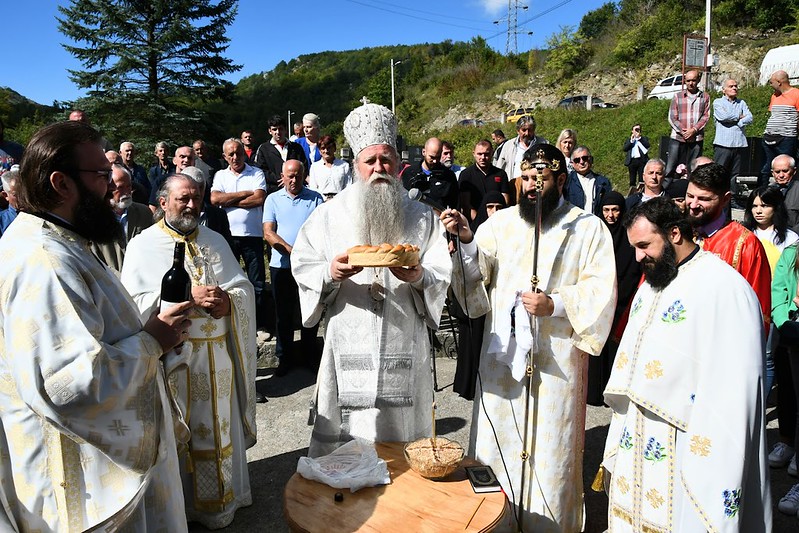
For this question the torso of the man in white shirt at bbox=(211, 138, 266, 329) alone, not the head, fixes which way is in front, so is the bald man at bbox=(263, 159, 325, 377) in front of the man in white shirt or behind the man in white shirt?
in front

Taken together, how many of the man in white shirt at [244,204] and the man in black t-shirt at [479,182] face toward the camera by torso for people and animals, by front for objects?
2

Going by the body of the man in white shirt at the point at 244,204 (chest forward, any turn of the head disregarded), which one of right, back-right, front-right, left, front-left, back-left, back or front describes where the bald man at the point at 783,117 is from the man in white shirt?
left

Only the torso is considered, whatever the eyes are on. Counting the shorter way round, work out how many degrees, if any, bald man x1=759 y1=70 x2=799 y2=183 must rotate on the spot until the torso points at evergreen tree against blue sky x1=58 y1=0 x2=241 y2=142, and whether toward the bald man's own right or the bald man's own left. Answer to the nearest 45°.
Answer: approximately 45° to the bald man's own right

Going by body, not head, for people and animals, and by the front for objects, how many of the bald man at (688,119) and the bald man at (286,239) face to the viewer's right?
0

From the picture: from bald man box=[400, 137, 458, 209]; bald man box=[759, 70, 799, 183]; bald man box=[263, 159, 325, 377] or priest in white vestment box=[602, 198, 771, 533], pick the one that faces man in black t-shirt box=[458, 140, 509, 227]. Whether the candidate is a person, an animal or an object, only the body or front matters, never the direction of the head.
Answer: bald man box=[759, 70, 799, 183]

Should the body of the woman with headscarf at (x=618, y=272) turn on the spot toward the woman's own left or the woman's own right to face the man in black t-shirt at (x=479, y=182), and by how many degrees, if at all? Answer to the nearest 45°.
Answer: approximately 90° to the woman's own right

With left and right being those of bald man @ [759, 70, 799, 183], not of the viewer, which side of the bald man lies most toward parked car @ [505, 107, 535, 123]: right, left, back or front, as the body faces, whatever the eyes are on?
right

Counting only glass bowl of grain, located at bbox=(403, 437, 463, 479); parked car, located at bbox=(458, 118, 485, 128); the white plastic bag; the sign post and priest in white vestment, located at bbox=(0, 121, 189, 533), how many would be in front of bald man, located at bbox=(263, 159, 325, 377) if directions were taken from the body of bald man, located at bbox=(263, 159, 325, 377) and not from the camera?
3

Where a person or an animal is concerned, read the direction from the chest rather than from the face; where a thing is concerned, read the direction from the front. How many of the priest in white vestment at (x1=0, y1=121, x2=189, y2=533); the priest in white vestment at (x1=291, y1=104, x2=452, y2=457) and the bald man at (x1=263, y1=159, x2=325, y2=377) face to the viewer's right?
1

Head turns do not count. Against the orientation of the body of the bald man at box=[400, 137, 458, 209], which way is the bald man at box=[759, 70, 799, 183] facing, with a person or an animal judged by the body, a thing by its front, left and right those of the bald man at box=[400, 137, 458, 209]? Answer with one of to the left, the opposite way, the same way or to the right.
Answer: to the right

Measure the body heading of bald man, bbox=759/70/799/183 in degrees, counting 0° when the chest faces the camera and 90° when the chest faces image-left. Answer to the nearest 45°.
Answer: approximately 45°
